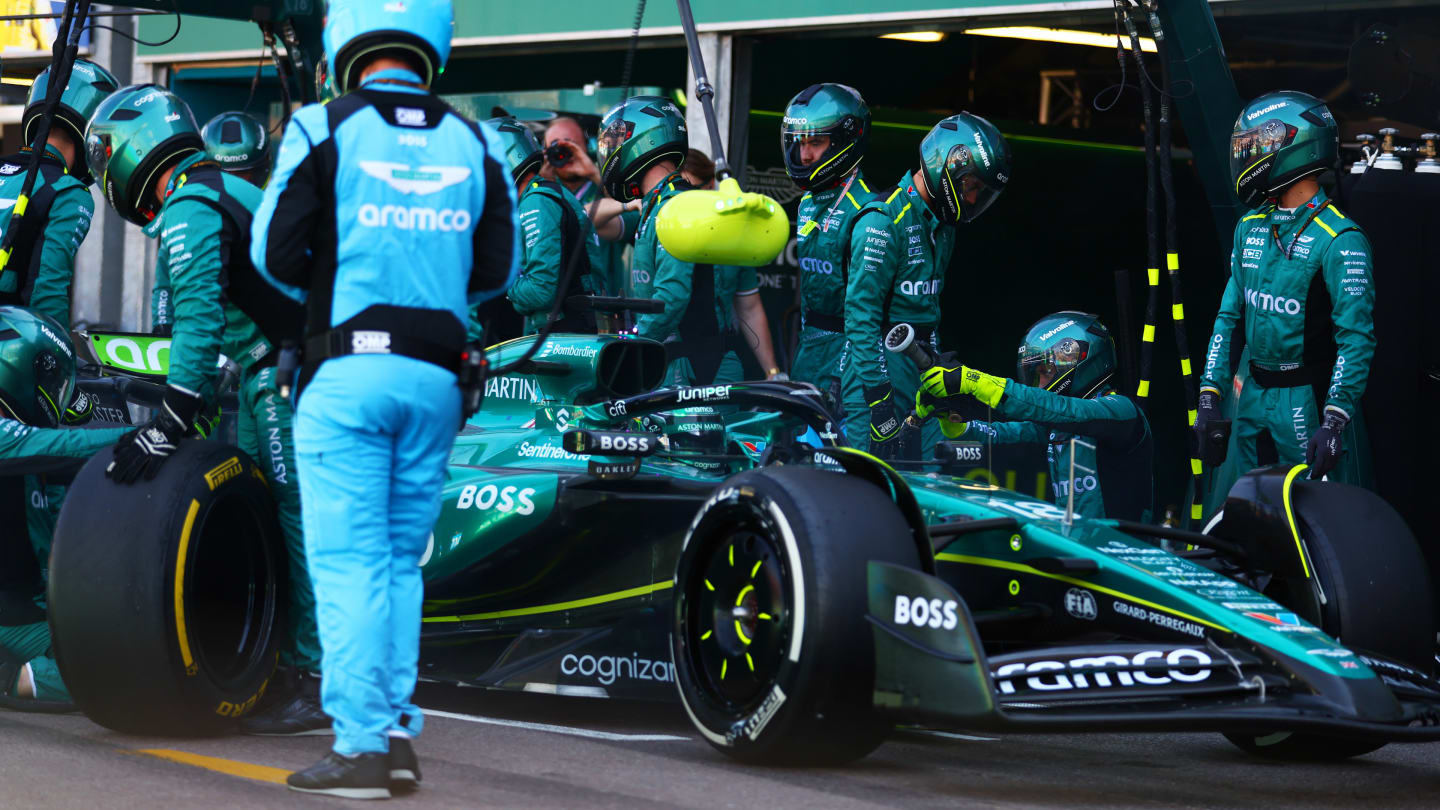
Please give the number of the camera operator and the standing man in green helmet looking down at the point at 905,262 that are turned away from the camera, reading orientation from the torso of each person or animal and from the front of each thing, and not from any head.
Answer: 0

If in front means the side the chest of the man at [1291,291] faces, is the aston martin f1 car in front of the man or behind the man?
in front

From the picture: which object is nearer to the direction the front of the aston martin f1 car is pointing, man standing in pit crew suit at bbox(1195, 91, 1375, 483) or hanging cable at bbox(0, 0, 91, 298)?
the man standing in pit crew suit

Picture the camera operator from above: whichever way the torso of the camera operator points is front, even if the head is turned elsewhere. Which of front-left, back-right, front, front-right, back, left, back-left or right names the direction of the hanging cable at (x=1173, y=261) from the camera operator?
front-left

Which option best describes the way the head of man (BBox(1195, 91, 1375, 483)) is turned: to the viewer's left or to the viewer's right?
to the viewer's left

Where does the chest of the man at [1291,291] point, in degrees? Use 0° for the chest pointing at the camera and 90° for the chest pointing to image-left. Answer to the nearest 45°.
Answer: approximately 45°

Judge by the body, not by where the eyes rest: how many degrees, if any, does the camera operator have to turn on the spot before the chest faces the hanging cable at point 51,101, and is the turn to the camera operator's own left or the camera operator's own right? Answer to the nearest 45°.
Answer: approximately 45° to the camera operator's own right

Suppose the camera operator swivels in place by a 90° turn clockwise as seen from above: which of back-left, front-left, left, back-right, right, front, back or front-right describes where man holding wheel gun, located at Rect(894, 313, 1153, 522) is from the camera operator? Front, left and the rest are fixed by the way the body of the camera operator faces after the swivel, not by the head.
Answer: back-left

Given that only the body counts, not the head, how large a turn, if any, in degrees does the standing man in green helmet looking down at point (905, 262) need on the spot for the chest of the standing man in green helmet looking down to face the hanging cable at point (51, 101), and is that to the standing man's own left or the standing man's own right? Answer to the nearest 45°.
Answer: approximately 90° to the standing man's own right

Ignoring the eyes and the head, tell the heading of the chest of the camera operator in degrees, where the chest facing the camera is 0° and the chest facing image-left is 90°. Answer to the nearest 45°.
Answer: approximately 0°
